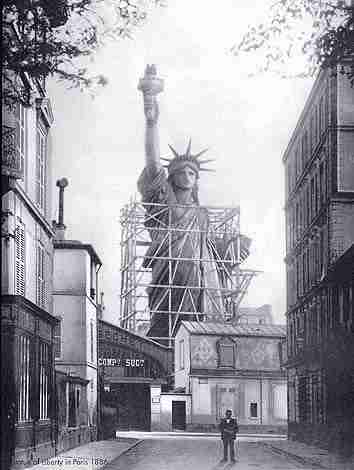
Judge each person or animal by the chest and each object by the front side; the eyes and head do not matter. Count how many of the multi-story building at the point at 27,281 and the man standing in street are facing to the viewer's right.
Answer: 1

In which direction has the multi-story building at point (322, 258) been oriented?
to the viewer's left

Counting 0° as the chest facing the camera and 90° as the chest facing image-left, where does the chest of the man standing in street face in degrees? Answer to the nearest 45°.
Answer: approximately 0°

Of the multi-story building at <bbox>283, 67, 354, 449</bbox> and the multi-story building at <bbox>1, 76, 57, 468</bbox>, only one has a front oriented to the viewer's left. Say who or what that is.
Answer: the multi-story building at <bbox>283, 67, 354, 449</bbox>

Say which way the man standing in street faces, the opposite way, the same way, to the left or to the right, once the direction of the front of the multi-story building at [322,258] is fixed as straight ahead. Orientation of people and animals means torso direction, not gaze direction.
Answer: to the left

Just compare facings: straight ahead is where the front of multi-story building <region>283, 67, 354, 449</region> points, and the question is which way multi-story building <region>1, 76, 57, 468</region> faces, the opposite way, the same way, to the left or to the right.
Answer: the opposite way

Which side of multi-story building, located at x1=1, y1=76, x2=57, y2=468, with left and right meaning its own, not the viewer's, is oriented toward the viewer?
right

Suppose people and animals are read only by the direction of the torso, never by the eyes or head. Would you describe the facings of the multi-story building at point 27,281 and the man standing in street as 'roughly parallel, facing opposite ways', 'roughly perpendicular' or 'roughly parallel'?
roughly perpendicular
